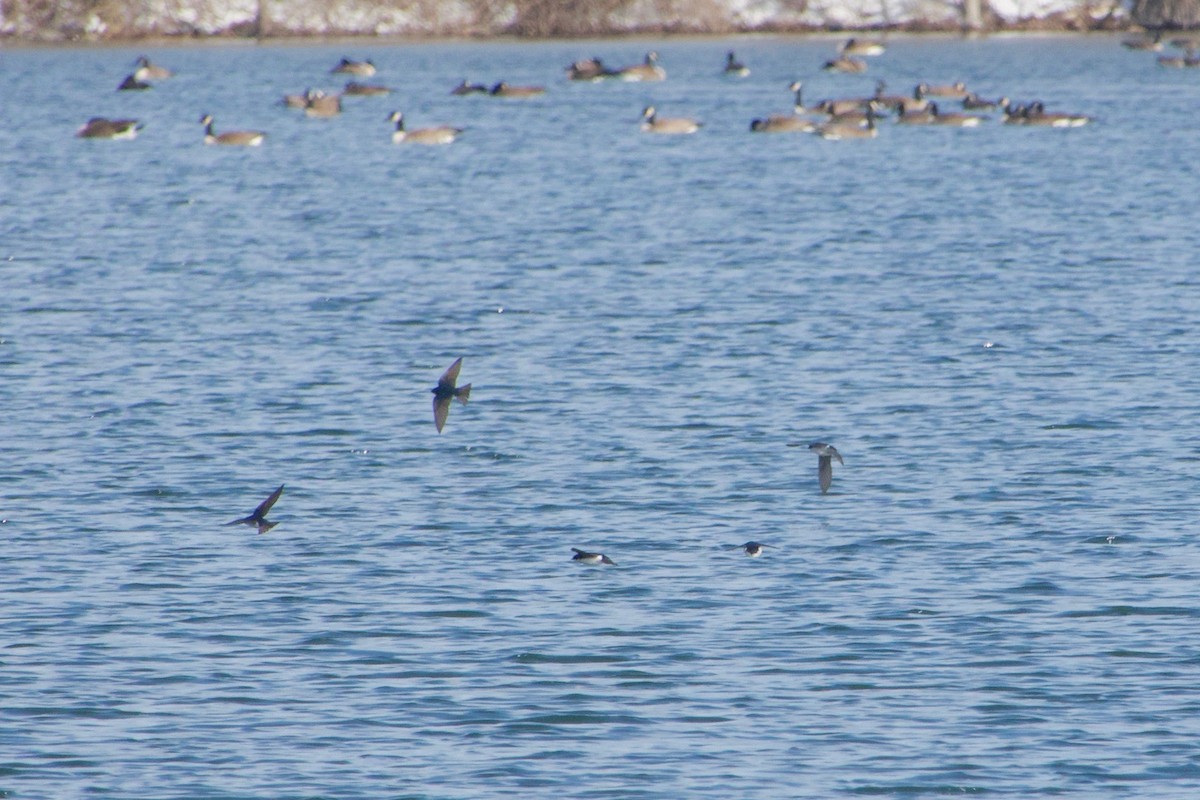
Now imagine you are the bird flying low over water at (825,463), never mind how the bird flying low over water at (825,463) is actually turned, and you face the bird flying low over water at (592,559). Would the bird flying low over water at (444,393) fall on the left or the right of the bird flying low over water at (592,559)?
right
